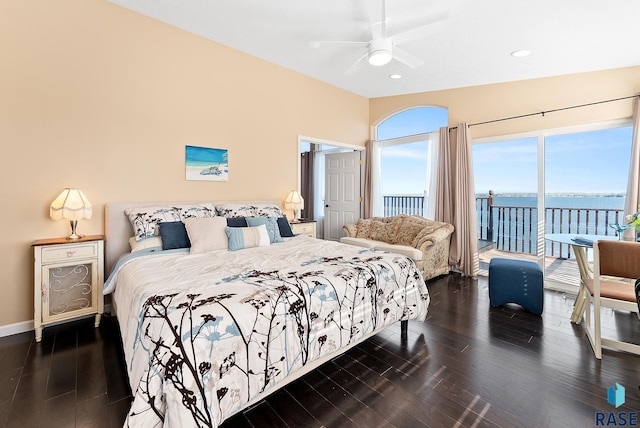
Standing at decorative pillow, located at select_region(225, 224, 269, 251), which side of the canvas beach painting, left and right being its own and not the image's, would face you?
front

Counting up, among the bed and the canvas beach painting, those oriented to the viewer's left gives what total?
0

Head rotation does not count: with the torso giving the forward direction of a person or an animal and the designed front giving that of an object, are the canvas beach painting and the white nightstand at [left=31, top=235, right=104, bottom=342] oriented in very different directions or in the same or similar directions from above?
same or similar directions

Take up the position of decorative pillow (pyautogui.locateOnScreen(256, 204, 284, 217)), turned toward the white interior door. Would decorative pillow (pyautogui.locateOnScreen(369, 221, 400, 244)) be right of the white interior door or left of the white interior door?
right

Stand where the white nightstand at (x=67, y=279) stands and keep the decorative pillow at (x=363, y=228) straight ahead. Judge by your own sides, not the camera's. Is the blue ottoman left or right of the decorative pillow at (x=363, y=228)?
right

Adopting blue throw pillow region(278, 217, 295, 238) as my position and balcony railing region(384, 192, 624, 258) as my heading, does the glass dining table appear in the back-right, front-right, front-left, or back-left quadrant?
front-right

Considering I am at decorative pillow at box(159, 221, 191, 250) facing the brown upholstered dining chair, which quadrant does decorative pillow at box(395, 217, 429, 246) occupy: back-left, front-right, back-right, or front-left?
front-left

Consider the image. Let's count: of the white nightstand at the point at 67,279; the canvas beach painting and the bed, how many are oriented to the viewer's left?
0

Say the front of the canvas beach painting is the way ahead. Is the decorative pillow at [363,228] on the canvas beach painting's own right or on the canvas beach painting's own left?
on the canvas beach painting's own left

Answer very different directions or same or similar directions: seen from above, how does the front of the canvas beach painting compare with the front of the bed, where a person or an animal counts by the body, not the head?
same or similar directions

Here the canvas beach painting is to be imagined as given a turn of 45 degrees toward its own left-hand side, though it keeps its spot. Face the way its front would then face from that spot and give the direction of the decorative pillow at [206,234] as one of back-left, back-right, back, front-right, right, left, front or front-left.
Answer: right

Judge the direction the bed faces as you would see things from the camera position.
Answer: facing the viewer and to the right of the viewer

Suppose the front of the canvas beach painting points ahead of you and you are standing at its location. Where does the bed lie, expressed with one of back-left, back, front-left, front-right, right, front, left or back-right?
front-right

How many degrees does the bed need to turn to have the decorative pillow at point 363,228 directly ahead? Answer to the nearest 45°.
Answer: approximately 90° to its left

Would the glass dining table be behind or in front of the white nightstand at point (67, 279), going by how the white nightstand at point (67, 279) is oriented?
in front

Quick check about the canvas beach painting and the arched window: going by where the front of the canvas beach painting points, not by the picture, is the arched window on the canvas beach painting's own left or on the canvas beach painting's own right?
on the canvas beach painting's own left
